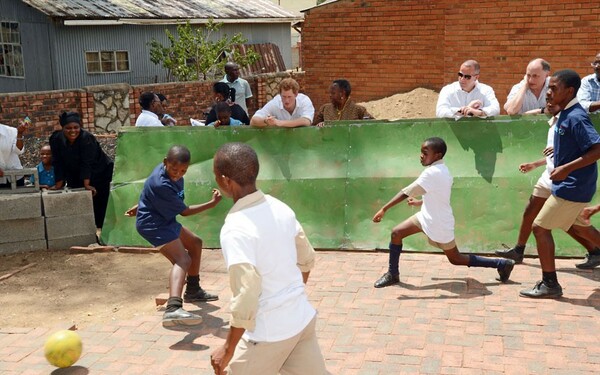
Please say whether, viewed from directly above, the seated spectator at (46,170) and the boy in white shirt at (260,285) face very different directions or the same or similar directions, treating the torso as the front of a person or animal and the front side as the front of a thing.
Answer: very different directions

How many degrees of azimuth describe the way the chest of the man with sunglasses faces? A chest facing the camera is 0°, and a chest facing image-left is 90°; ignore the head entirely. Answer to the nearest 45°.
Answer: approximately 0°

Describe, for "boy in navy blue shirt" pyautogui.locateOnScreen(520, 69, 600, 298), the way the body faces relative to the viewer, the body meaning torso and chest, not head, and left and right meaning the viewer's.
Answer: facing to the left of the viewer

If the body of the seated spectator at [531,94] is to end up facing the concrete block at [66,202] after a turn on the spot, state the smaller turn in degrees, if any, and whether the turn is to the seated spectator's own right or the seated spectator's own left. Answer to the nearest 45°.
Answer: approximately 45° to the seated spectator's own right

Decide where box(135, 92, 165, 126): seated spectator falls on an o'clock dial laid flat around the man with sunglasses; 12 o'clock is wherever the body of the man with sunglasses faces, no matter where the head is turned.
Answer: The seated spectator is roughly at 3 o'clock from the man with sunglasses.

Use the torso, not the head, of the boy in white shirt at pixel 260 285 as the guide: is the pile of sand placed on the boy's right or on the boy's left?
on the boy's right

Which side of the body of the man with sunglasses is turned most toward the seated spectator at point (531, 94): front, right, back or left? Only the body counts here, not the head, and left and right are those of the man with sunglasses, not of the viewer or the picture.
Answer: left
